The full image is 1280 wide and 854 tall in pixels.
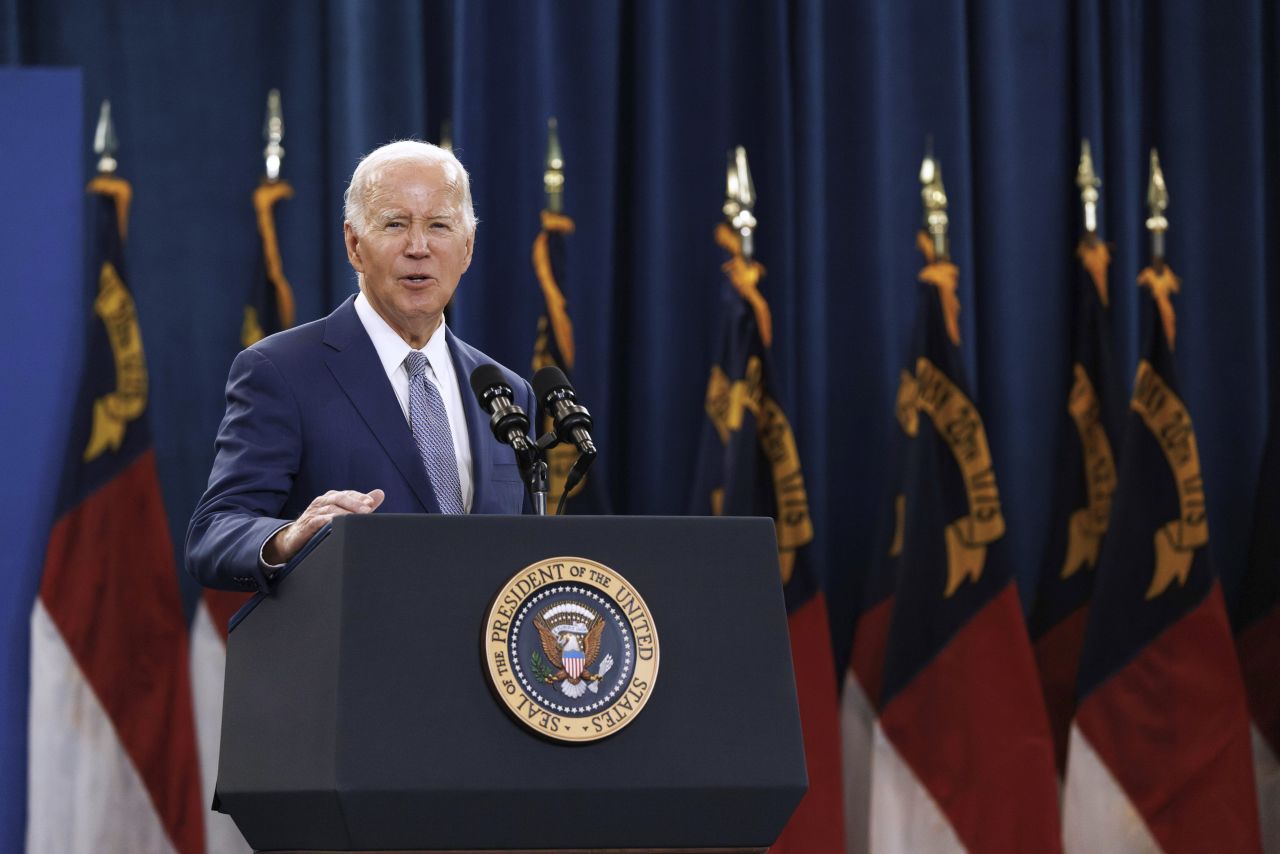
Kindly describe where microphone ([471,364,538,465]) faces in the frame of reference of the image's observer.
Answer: facing away from the viewer and to the left of the viewer

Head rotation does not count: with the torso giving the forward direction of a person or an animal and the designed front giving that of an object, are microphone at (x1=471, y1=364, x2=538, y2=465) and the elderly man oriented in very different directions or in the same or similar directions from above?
very different directions

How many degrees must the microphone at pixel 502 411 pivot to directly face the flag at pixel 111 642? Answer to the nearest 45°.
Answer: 0° — it already faces it

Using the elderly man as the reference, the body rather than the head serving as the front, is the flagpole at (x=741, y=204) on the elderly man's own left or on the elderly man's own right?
on the elderly man's own left

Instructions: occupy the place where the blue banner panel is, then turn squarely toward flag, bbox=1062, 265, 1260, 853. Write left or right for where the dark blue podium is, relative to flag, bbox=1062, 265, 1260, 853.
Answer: right
